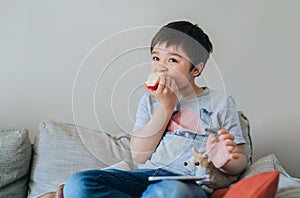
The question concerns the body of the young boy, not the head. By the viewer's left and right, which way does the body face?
facing the viewer and to the left of the viewer

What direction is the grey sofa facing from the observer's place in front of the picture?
facing the viewer
